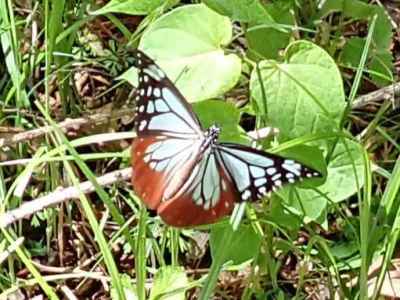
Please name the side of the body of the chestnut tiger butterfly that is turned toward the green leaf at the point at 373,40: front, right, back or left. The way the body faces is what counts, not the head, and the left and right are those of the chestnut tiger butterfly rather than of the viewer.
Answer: front

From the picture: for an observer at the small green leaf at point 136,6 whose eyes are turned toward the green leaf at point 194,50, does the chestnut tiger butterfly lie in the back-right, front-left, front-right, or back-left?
front-right

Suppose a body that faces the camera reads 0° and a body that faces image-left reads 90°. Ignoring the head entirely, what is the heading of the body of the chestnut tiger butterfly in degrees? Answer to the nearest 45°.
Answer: approximately 225°
